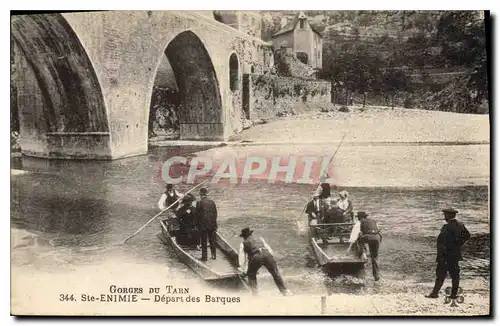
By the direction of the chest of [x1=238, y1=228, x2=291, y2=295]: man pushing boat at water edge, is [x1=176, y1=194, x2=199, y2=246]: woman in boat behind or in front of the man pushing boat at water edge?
in front

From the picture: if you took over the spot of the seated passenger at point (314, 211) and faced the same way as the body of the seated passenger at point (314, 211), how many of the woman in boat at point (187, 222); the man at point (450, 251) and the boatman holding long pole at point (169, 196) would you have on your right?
2

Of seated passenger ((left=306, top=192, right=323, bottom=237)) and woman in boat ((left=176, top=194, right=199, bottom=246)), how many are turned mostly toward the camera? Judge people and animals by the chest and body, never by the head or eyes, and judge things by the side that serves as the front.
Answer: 2

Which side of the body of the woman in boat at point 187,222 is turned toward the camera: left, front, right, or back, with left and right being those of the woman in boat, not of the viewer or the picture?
front

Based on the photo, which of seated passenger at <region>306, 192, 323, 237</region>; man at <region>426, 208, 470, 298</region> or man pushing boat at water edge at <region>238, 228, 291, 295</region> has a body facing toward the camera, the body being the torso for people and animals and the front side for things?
the seated passenger

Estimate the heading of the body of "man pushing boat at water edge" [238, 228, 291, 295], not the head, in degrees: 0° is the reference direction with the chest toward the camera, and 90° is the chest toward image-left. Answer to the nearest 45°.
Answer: approximately 135°

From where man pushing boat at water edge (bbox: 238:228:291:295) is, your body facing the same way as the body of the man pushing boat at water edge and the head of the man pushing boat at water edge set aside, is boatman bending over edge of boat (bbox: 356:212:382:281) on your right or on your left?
on your right

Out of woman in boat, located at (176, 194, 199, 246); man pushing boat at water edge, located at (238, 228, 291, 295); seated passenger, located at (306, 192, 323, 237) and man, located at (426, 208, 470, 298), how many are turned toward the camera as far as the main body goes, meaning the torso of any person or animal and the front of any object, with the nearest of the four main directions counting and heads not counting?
2

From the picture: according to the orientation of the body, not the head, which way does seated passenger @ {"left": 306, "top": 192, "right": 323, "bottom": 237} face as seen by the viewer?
toward the camera

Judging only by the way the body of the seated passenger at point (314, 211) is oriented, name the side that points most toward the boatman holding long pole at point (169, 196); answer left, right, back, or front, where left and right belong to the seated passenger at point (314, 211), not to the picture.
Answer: right

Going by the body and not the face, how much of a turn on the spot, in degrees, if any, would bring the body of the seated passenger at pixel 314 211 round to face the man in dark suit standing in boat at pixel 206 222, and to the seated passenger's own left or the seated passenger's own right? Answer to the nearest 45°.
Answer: approximately 90° to the seated passenger's own right
